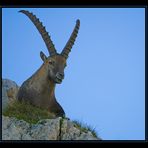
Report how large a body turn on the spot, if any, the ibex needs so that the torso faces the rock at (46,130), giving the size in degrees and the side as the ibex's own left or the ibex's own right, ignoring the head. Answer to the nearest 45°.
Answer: approximately 45° to the ibex's own right

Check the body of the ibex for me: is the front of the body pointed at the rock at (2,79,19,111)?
no

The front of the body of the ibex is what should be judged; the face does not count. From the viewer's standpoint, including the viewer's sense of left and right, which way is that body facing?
facing the viewer and to the right of the viewer
